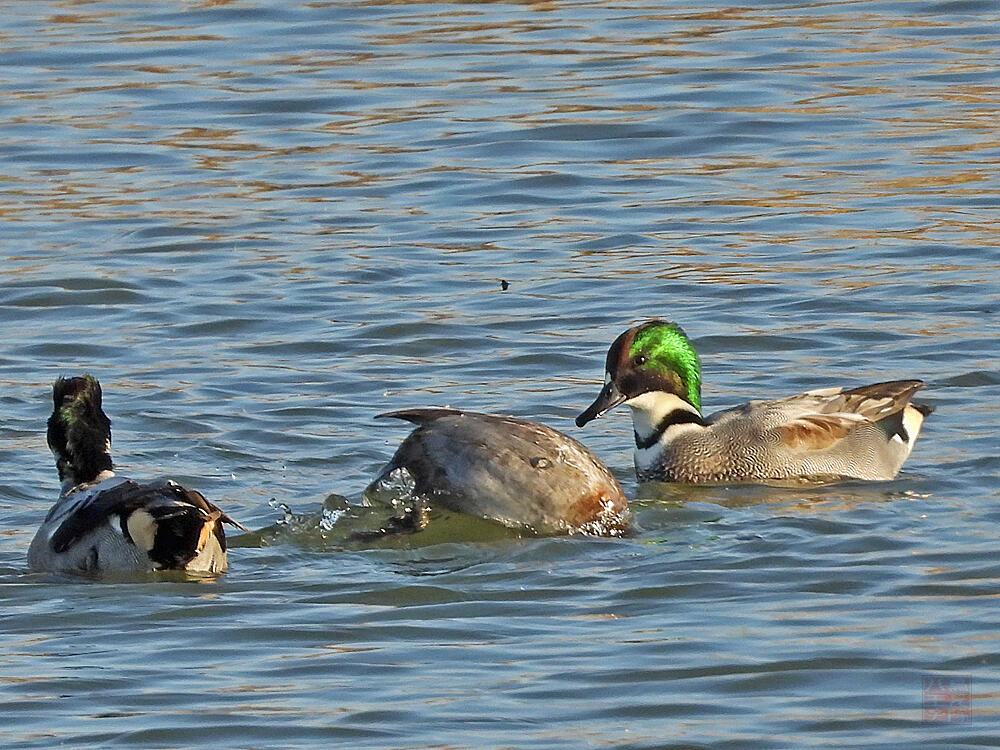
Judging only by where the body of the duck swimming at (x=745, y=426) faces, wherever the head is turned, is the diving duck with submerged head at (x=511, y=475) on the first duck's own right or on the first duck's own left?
on the first duck's own left

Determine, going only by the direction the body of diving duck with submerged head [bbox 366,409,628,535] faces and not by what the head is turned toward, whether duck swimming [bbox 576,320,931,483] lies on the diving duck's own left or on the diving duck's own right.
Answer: on the diving duck's own left

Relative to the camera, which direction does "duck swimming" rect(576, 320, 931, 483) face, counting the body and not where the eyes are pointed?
to the viewer's left

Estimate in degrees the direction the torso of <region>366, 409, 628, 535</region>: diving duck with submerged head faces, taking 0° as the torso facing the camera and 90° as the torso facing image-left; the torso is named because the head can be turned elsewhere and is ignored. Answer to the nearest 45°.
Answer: approximately 270°

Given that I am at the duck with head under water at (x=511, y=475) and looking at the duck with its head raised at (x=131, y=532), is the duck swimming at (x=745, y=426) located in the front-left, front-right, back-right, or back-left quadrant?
back-right

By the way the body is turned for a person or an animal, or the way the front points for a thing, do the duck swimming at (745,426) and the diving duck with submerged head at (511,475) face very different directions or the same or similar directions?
very different directions
